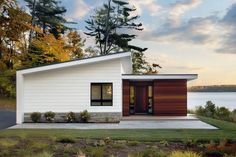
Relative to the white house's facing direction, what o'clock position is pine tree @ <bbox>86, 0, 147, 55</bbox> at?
The pine tree is roughly at 6 o'clock from the white house.

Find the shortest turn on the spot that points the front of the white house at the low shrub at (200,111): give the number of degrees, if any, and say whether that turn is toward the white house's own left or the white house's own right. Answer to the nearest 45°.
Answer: approximately 135° to the white house's own left

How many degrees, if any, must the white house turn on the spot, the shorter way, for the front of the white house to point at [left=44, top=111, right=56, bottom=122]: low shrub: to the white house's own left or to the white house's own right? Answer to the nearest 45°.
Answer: approximately 90° to the white house's own right

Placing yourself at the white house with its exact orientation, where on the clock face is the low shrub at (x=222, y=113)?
The low shrub is roughly at 8 o'clock from the white house.

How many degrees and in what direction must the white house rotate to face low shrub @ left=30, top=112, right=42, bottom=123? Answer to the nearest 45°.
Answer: approximately 90° to its right

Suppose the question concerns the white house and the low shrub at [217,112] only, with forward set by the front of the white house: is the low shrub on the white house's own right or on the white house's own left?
on the white house's own left

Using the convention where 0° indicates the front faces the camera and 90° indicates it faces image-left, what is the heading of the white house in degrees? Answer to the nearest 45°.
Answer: approximately 0°
